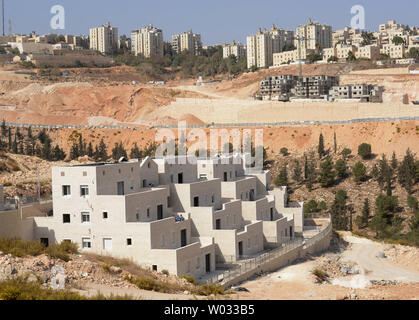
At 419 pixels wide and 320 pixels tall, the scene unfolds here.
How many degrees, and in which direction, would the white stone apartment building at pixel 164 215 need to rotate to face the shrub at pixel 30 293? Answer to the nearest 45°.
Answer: approximately 45° to its right

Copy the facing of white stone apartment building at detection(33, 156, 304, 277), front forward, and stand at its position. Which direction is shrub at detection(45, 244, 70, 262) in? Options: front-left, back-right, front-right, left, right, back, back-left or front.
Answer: right

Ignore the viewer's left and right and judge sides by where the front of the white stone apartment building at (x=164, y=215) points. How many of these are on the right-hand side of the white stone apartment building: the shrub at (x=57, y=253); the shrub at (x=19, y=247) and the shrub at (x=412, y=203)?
2

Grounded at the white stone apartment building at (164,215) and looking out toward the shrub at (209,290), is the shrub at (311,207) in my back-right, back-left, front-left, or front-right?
back-left

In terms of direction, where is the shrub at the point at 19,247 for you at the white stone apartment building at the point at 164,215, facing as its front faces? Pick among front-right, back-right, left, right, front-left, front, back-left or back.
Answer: right

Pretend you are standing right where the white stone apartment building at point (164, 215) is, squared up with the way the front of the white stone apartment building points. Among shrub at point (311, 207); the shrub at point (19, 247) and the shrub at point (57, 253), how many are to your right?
2

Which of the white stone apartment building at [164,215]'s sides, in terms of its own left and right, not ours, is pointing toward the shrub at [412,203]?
left

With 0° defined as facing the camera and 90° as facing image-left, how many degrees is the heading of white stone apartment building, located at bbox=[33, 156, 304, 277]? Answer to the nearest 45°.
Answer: approximately 315°

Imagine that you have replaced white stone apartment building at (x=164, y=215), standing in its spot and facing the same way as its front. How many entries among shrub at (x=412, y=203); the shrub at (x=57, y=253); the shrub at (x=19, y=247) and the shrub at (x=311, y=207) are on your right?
2

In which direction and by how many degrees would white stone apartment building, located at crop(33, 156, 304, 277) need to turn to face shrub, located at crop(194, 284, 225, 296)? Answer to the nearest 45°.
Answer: approximately 45° to its right

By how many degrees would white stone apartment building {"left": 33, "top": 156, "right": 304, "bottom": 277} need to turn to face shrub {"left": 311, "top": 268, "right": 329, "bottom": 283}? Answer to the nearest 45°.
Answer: approximately 45° to its left
